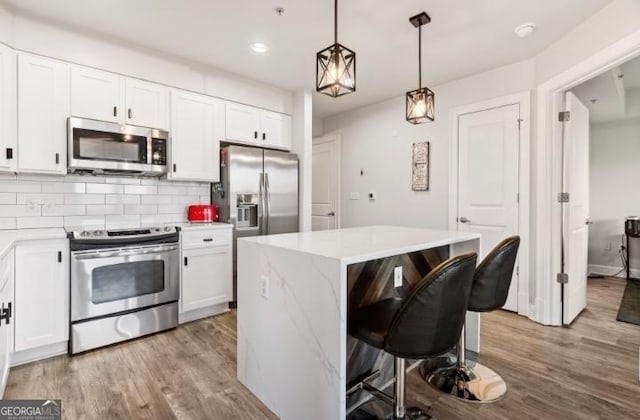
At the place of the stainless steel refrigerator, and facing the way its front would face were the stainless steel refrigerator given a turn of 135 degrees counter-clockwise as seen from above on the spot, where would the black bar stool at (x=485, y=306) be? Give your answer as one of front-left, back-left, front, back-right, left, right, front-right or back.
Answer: back-right

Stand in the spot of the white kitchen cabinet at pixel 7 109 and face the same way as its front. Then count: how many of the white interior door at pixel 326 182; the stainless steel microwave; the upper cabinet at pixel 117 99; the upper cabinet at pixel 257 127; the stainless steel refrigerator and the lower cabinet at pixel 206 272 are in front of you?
6

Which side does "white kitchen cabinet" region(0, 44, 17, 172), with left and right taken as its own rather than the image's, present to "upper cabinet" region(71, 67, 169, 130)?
front

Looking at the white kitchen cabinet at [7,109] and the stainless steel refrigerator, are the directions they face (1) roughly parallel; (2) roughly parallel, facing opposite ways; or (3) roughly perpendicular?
roughly perpendicular

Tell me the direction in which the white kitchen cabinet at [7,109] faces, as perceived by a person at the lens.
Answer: facing to the right of the viewer

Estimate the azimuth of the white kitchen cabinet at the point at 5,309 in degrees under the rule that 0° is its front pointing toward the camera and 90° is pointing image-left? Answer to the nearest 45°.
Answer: approximately 270°

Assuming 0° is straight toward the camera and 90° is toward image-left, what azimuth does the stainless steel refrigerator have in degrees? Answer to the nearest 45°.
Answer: approximately 315°

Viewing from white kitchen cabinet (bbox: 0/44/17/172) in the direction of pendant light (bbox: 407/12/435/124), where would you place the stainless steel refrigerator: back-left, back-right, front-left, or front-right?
front-left

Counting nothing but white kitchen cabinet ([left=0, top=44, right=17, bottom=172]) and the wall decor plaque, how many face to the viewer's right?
1

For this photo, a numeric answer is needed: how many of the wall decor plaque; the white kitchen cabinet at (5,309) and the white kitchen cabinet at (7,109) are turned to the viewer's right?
2

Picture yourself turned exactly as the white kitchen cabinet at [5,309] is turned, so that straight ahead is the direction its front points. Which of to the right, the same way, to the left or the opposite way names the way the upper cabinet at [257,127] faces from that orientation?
to the right

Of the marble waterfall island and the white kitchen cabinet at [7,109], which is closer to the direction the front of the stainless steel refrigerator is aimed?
the marble waterfall island

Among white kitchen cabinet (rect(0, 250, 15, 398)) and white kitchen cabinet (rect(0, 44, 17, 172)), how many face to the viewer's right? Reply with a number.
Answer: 2

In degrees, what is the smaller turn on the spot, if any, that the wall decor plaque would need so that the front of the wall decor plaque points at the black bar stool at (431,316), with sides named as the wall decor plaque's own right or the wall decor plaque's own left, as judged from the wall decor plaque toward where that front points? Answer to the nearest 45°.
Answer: approximately 45° to the wall decor plaque's own left

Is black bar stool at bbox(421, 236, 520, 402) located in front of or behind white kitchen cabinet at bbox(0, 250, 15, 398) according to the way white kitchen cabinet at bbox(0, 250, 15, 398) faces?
in front

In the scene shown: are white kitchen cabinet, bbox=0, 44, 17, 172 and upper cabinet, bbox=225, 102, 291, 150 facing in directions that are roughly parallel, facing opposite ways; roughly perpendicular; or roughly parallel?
roughly perpendicular

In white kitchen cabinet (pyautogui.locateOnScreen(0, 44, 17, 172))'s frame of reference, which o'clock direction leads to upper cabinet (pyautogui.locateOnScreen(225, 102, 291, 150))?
The upper cabinet is roughly at 12 o'clock from the white kitchen cabinet.
